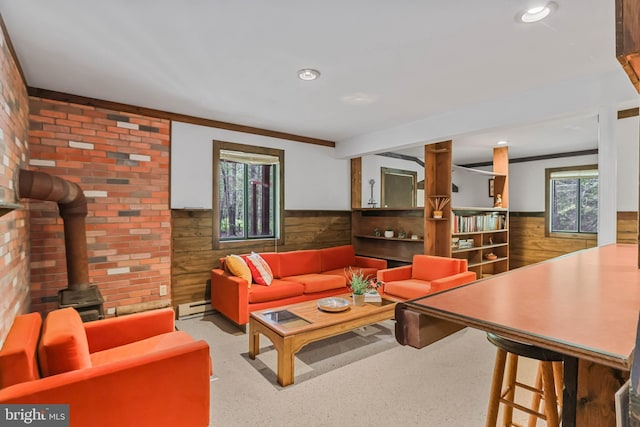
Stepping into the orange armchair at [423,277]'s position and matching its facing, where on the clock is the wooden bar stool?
The wooden bar stool is roughly at 10 o'clock from the orange armchair.

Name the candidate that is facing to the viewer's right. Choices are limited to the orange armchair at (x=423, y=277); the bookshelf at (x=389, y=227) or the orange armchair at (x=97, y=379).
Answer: the orange armchair at (x=97, y=379)

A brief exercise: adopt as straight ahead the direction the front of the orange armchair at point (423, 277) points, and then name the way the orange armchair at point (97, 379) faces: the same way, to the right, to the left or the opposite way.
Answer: the opposite way

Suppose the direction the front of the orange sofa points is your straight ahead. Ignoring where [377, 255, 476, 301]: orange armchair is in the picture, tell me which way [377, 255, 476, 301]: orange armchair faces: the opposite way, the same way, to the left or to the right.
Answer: to the right

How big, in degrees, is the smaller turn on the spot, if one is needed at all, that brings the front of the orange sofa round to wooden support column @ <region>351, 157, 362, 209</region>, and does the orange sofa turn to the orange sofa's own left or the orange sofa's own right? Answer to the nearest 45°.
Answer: approximately 90° to the orange sofa's own left

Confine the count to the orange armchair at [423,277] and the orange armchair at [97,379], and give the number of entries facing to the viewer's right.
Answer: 1

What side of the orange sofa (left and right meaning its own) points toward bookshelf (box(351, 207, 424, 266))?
left

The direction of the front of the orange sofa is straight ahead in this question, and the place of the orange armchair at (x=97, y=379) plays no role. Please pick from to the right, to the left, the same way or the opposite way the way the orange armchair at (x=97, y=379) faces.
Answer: to the left

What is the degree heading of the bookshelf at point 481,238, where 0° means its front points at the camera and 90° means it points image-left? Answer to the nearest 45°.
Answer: approximately 315°

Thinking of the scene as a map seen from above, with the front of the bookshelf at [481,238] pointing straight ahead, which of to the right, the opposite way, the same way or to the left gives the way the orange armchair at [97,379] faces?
to the left

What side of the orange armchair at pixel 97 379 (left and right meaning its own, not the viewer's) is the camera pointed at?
right

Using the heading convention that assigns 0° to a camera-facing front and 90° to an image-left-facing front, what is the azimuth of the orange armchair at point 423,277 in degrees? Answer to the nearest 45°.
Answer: approximately 45°
